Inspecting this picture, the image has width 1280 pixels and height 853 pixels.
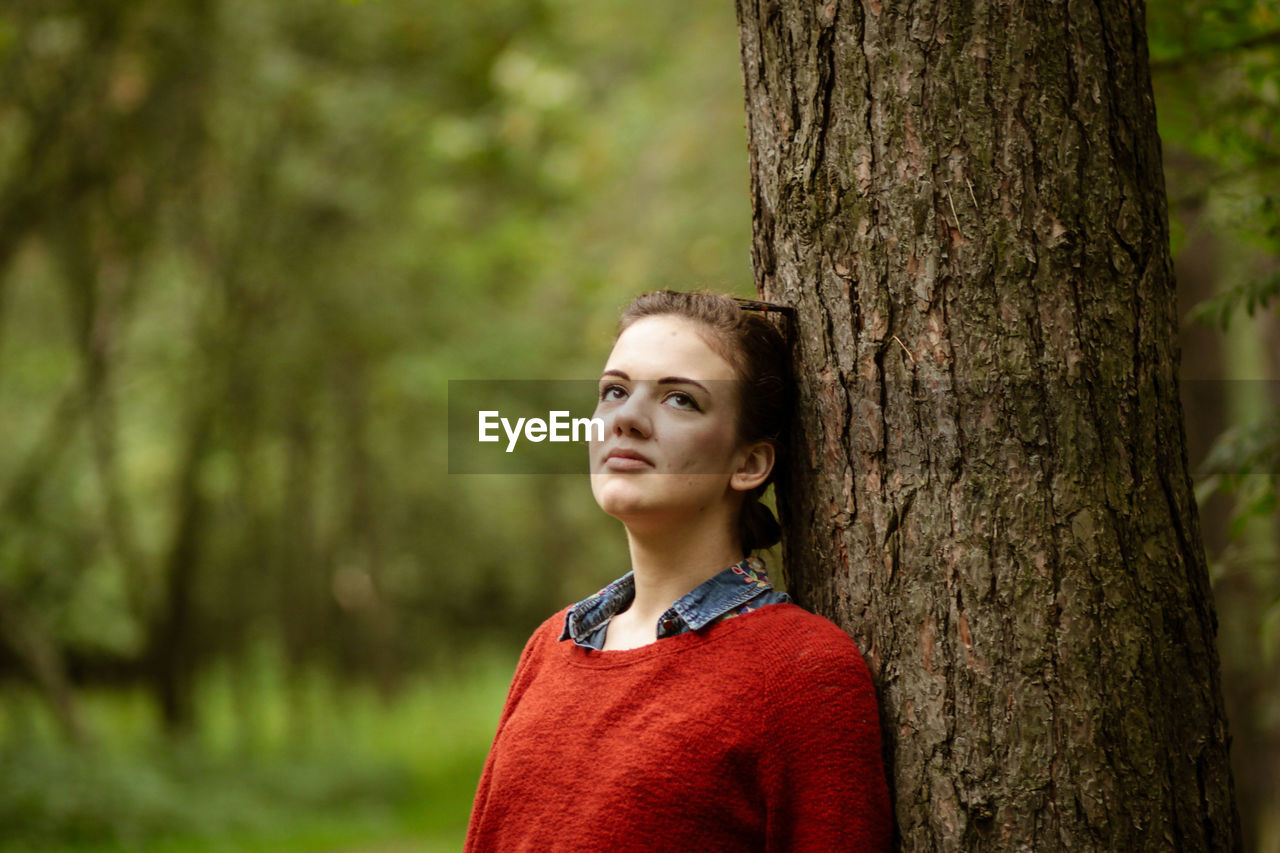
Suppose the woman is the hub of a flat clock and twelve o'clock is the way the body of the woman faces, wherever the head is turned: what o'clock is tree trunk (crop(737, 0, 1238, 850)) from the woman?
The tree trunk is roughly at 8 o'clock from the woman.

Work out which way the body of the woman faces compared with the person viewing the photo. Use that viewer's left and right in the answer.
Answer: facing the viewer and to the left of the viewer

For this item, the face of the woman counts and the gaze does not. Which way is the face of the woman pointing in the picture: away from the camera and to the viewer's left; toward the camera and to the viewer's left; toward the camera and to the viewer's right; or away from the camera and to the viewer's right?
toward the camera and to the viewer's left
